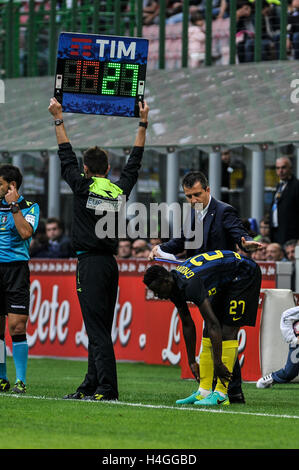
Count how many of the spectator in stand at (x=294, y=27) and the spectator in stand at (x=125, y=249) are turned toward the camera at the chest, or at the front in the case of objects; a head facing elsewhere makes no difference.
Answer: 2

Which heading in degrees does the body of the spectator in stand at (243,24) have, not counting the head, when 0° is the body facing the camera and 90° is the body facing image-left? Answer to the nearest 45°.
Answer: approximately 45°

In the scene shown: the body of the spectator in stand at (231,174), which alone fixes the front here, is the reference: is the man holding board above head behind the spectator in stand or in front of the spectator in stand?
in front

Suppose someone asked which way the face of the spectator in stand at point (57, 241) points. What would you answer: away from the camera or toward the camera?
toward the camera

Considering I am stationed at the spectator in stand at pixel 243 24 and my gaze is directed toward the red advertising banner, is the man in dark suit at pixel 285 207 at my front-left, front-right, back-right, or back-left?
front-left

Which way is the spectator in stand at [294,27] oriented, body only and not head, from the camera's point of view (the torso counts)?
toward the camera

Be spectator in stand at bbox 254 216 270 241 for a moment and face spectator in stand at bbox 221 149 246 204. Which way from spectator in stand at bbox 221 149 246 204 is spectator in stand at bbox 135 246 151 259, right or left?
left

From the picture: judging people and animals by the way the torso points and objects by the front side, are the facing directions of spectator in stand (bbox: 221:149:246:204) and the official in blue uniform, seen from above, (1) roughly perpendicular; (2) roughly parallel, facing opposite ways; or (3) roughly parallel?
roughly parallel

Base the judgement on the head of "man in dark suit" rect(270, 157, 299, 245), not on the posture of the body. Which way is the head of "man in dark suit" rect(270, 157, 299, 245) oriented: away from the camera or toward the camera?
toward the camera

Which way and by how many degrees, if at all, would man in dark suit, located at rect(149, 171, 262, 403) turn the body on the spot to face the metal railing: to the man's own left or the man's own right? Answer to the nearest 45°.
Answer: approximately 135° to the man's own right
